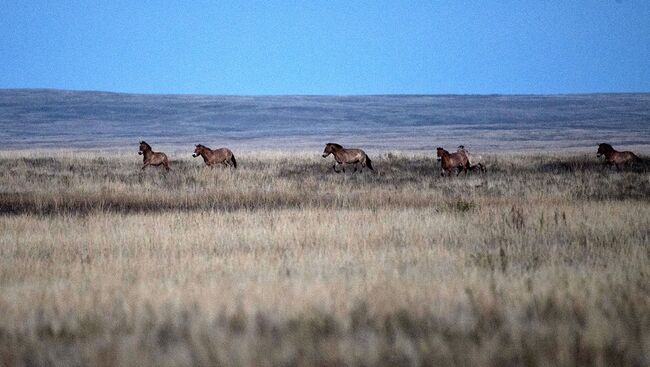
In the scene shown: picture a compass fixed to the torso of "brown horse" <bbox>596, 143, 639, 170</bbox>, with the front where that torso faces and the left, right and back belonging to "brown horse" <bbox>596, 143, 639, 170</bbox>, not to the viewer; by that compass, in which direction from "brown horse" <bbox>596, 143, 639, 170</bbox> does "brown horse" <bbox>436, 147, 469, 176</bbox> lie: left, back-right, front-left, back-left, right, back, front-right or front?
front-left

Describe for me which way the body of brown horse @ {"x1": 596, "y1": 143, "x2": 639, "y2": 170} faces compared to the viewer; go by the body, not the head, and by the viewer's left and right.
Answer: facing to the left of the viewer
